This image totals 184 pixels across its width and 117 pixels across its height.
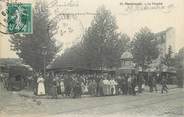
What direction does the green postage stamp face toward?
toward the camera
